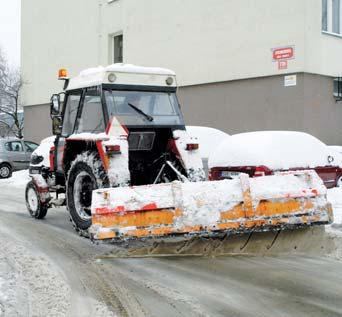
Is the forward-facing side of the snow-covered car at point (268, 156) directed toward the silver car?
no

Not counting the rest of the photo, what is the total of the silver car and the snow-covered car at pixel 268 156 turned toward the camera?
0

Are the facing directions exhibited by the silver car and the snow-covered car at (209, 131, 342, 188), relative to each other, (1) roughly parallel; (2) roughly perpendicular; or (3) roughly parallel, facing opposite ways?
roughly parallel
